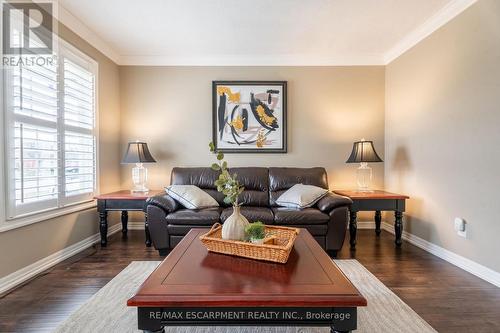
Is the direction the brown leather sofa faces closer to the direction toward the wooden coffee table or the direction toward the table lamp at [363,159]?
the wooden coffee table

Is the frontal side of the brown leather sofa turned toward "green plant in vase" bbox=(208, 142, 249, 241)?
yes

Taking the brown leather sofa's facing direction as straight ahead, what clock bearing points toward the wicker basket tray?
The wicker basket tray is roughly at 12 o'clock from the brown leather sofa.

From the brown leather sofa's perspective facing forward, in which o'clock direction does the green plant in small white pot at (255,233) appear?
The green plant in small white pot is roughly at 12 o'clock from the brown leather sofa.

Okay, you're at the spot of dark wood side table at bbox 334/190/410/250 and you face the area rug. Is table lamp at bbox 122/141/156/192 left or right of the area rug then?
right

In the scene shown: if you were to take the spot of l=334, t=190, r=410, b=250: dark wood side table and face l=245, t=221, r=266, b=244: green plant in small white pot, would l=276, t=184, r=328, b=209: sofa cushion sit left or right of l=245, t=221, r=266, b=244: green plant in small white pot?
right

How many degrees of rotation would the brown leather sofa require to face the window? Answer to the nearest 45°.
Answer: approximately 90° to its right

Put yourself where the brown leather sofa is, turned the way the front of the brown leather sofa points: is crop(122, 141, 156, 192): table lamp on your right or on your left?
on your right

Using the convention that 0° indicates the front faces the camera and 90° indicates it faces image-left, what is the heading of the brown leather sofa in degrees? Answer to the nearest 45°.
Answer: approximately 0°

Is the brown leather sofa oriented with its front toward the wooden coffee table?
yes

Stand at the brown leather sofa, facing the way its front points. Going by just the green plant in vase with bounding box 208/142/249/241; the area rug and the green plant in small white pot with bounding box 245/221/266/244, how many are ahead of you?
3

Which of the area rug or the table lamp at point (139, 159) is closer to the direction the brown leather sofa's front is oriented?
the area rug
